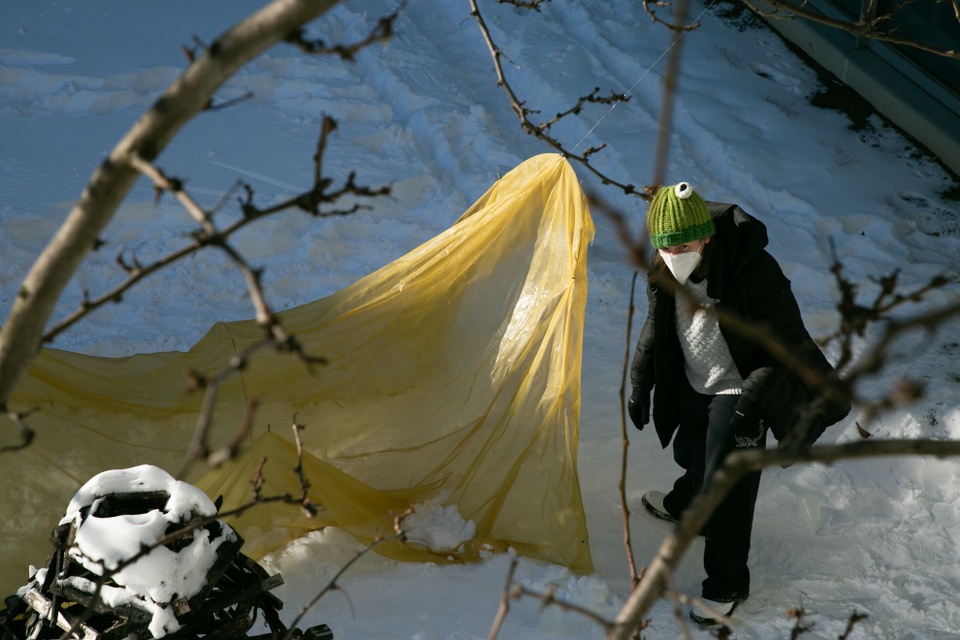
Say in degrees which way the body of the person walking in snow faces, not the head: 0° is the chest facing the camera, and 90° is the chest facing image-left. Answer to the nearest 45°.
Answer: approximately 45°

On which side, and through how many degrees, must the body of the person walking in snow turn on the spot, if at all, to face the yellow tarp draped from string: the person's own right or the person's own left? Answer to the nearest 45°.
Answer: approximately 45° to the person's own right

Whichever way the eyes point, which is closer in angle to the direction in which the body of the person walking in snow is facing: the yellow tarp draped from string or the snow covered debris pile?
the snow covered debris pile
